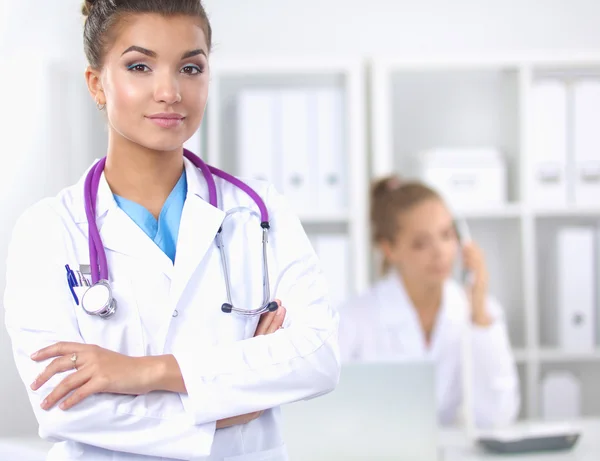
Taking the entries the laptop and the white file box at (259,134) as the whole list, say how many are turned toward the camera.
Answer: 1

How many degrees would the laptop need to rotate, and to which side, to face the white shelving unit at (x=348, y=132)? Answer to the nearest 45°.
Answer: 0° — it already faces it

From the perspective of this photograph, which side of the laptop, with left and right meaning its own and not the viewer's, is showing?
back

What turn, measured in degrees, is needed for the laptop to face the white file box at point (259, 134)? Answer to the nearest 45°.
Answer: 0° — it already faces it

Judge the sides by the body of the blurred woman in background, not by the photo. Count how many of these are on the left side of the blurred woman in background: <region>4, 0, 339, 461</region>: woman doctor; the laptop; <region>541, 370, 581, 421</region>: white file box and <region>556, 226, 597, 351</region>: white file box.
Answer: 2

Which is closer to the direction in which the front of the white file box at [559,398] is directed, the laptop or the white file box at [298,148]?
the laptop

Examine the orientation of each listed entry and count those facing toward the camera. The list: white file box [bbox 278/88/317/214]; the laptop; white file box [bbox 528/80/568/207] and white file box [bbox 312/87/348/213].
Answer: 3
